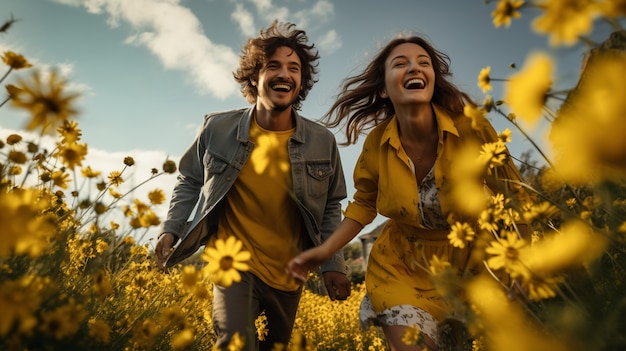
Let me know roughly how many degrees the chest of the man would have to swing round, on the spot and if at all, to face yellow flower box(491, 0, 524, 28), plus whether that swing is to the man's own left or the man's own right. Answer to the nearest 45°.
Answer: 0° — they already face it

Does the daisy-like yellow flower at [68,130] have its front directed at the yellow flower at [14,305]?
yes

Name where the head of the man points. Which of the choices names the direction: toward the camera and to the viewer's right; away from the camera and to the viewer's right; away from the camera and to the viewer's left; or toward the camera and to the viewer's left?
toward the camera and to the viewer's right

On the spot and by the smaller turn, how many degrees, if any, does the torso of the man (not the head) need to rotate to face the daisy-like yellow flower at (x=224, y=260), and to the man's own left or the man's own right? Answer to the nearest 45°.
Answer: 0° — they already face it

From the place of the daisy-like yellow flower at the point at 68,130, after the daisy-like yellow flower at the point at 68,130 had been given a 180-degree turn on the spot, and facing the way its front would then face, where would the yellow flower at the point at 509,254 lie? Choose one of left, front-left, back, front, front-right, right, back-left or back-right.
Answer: back-right

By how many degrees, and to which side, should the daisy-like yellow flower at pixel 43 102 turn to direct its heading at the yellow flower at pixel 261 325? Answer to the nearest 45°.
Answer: approximately 135° to its left

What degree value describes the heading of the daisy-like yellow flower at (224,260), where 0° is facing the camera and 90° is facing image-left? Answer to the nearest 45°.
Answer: approximately 0°

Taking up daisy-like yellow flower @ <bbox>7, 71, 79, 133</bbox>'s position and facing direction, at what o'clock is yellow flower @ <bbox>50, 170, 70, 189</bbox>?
The yellow flower is roughly at 6 o'clock from the daisy-like yellow flower.

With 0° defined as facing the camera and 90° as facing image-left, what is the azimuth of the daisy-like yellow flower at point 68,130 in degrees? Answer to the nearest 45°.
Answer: approximately 0°

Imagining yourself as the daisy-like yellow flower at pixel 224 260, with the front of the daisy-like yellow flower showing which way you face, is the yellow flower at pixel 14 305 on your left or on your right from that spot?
on your right

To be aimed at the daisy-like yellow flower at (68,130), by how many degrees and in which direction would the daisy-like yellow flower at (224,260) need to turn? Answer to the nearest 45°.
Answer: approximately 135° to its right

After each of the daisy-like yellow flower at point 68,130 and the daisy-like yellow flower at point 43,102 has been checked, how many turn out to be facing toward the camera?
2
